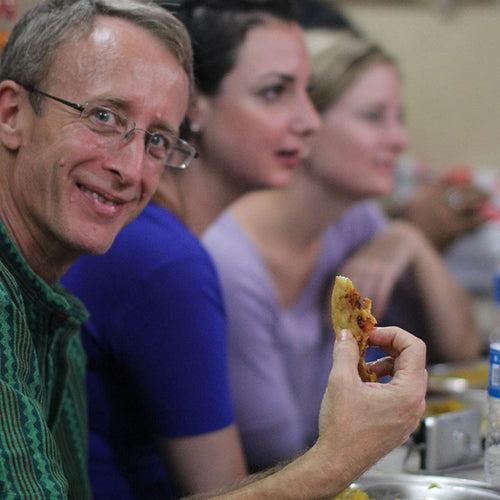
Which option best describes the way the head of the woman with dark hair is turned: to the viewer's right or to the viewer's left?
to the viewer's right

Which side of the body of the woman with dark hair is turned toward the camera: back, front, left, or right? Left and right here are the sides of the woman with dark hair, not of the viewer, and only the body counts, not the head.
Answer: right

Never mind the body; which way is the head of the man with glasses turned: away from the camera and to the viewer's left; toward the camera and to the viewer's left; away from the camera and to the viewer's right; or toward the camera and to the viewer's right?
toward the camera and to the viewer's right

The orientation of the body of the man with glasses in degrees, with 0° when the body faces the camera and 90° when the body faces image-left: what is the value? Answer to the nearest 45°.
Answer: approximately 315°
